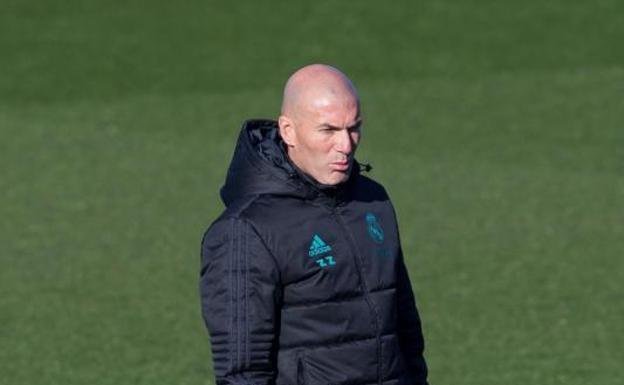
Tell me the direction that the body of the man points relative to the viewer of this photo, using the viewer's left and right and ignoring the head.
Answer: facing the viewer and to the right of the viewer
